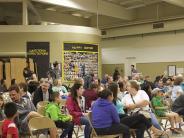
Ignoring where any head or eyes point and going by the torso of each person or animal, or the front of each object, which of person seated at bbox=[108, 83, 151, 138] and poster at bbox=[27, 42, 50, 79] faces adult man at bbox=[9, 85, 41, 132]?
the poster

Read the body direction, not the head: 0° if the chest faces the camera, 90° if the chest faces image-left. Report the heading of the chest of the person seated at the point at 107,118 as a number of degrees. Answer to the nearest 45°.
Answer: approximately 225°

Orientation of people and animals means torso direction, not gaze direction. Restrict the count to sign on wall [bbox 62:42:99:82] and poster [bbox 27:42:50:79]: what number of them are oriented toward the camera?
2

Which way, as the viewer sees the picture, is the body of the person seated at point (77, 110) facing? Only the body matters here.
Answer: to the viewer's right

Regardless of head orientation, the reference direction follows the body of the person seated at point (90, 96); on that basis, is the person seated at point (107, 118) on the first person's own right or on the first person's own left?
on the first person's own right

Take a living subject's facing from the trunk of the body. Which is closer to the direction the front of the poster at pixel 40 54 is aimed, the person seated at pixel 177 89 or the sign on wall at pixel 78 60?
the person seated

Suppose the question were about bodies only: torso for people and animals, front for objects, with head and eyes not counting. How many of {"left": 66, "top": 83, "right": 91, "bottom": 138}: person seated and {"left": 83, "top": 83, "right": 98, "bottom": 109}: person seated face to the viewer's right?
2
